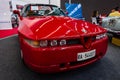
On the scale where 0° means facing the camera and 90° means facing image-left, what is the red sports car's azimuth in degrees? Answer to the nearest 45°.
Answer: approximately 315°

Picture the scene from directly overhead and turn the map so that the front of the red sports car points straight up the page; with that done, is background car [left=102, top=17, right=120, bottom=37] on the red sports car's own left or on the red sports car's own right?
on the red sports car's own left
